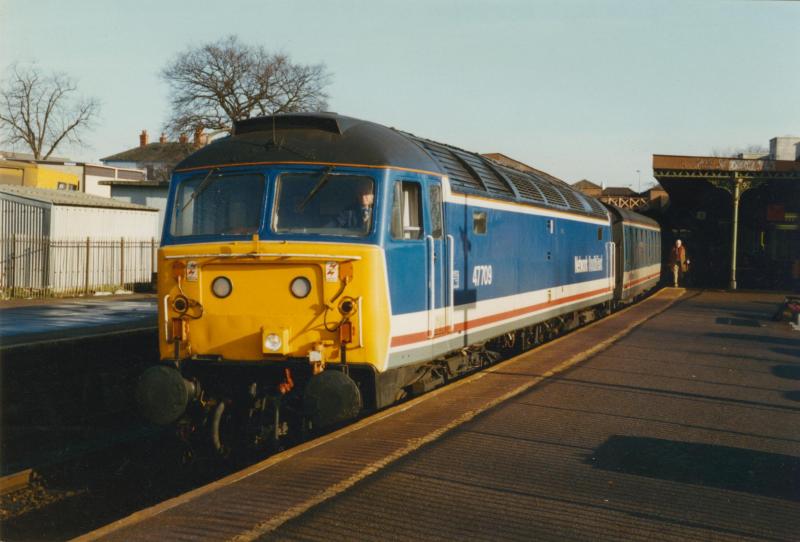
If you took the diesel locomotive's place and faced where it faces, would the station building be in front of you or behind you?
behind

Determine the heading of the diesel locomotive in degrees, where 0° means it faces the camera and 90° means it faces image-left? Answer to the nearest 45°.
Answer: approximately 45°

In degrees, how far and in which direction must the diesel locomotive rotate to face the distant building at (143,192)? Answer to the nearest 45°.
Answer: approximately 135° to its right

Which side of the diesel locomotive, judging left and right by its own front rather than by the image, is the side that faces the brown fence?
right

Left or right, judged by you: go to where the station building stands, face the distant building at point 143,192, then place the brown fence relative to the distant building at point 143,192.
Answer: left
